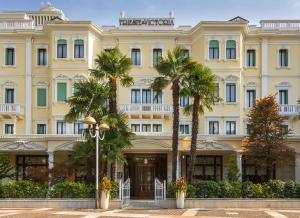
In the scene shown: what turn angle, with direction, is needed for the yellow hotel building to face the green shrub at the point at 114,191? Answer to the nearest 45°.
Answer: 0° — it already faces it

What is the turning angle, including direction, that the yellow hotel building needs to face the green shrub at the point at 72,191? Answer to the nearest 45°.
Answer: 0° — it already faces it

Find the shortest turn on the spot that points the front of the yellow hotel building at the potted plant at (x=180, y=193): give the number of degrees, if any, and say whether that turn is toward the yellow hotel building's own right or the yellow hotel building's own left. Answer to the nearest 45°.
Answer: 0° — it already faces it

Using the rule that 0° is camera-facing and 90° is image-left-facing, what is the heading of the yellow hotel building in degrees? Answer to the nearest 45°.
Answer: approximately 0°
